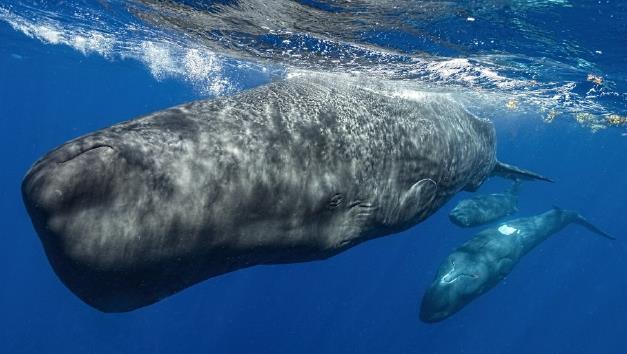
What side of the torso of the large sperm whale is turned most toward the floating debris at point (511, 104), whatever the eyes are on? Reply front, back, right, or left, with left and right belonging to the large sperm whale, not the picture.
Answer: back

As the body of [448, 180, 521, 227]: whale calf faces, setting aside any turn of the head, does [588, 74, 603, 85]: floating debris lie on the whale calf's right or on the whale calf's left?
on the whale calf's right

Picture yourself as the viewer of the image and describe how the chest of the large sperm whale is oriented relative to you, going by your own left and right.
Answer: facing the viewer and to the left of the viewer

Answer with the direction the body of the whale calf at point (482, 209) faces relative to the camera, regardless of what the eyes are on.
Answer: to the viewer's left

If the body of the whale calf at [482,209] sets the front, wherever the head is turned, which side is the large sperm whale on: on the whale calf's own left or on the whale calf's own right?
on the whale calf's own left

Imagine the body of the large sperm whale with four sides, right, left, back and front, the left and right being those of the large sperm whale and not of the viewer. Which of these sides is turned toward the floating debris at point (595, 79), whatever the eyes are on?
back

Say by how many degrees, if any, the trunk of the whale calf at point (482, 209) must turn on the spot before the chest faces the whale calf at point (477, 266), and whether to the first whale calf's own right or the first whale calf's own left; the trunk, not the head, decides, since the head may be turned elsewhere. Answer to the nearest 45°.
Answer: approximately 90° to the first whale calf's own left

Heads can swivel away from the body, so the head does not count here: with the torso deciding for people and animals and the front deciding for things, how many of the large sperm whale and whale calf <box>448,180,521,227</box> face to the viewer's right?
0

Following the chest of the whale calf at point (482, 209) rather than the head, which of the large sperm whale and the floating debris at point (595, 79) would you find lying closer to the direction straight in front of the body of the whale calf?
the large sperm whale
